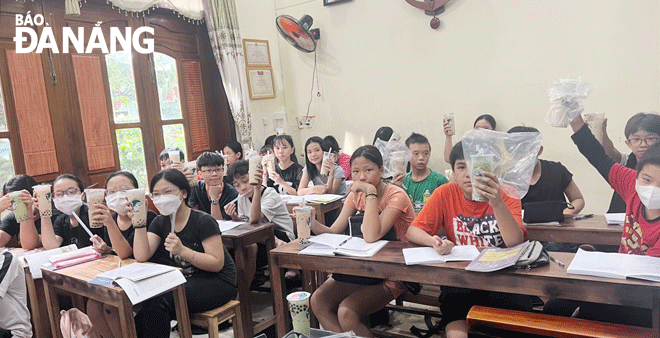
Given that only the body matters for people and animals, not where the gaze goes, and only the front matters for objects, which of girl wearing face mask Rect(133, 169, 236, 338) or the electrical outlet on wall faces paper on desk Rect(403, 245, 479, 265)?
the electrical outlet on wall

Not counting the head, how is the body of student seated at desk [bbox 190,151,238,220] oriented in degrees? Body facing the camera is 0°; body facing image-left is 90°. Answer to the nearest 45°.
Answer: approximately 0°

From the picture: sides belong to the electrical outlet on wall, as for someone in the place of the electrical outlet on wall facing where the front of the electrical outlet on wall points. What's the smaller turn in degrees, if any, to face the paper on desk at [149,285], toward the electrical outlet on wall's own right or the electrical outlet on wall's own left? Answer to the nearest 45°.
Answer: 0° — it already faces it

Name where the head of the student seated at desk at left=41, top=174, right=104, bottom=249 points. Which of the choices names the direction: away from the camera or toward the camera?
toward the camera

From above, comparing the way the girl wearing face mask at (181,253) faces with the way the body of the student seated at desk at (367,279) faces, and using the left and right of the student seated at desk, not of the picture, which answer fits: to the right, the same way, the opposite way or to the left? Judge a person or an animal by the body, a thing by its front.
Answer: the same way

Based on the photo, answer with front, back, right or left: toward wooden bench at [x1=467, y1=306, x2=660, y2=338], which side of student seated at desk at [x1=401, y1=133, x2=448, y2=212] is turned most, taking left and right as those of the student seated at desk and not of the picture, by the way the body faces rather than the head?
front

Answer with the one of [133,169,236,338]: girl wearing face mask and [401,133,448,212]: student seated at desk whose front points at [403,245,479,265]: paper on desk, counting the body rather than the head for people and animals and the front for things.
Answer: the student seated at desk

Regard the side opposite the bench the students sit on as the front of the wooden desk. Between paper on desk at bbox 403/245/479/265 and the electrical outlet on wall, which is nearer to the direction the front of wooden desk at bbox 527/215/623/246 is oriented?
the paper on desk

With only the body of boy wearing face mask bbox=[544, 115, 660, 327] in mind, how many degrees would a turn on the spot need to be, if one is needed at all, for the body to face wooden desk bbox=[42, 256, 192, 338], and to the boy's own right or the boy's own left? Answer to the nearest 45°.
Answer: approximately 45° to the boy's own right

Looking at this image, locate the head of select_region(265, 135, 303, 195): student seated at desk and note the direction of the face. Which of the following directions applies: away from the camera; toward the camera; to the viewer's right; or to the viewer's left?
toward the camera

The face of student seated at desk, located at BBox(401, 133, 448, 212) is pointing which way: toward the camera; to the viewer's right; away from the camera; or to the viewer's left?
toward the camera

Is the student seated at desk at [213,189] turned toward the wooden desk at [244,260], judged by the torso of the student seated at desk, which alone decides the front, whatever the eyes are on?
yes

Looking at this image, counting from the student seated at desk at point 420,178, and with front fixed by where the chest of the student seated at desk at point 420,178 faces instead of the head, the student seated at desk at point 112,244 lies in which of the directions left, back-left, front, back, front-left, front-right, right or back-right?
front-right

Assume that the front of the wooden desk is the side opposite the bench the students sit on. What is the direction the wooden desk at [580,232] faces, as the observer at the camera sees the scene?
facing the viewer

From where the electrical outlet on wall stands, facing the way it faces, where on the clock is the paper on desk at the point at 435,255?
The paper on desk is roughly at 12 o'clock from the electrical outlet on wall.

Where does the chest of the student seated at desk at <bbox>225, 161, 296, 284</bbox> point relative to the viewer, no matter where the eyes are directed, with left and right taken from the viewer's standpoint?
facing the viewer and to the left of the viewer

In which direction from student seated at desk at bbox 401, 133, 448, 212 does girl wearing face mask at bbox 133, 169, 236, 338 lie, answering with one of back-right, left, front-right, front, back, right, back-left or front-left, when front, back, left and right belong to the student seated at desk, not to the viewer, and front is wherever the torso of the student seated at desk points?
front-right

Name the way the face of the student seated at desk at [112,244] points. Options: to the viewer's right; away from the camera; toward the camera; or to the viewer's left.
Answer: toward the camera

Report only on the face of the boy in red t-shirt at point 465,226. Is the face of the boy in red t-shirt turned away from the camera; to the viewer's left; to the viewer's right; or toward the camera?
toward the camera

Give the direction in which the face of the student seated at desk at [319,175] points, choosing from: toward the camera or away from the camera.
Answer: toward the camera
